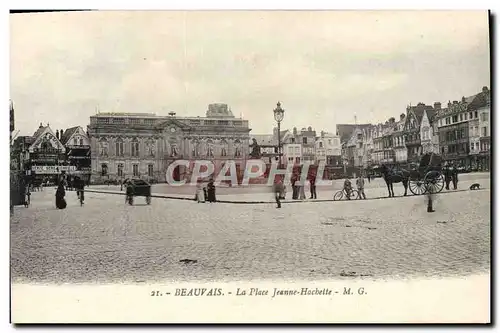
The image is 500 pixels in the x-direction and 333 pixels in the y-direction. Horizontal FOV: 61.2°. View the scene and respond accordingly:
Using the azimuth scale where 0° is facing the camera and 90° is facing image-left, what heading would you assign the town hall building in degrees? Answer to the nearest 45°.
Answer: approximately 0°

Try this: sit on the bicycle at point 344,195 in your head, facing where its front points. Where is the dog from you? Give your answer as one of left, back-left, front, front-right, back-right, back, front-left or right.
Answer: back

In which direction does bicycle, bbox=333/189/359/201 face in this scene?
to the viewer's left

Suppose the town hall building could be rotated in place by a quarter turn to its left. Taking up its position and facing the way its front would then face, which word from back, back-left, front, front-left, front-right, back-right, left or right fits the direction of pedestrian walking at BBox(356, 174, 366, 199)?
front

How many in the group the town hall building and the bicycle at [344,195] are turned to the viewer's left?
1

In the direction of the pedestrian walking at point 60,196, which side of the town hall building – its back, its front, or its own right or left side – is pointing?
front

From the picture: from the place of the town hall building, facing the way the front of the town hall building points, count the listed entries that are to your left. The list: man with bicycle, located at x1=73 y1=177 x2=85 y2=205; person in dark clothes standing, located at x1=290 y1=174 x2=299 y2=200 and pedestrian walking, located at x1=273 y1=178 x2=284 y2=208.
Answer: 2

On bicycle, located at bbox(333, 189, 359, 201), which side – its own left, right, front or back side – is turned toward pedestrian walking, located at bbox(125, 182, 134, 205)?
front

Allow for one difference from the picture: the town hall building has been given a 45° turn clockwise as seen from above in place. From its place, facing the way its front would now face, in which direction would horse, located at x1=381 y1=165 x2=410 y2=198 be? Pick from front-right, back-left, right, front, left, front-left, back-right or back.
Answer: back-left

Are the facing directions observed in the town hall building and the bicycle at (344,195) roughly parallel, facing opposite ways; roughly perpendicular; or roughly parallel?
roughly perpendicular

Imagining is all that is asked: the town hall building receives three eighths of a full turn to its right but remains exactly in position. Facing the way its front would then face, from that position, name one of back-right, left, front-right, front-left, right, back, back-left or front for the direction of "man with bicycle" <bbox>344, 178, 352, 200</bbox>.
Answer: back-right

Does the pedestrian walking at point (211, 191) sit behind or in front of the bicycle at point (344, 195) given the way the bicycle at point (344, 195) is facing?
in front
